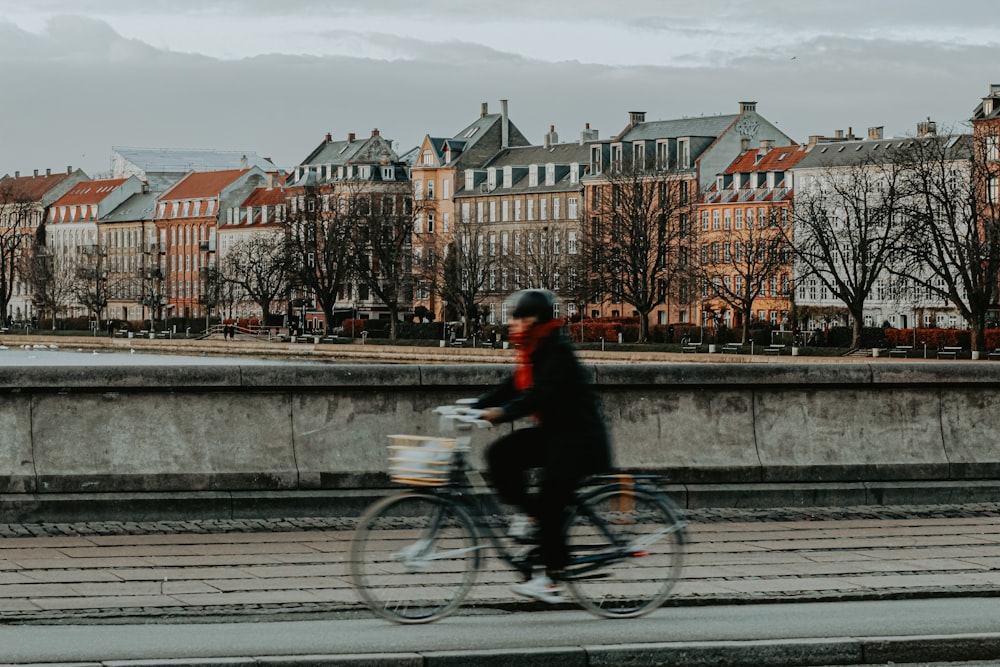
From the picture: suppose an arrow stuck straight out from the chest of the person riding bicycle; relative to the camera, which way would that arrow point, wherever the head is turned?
to the viewer's left

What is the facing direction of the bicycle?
to the viewer's left
